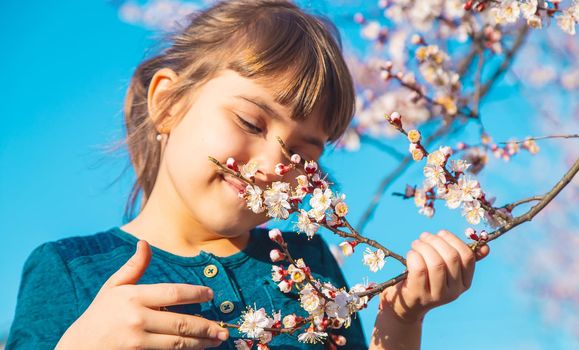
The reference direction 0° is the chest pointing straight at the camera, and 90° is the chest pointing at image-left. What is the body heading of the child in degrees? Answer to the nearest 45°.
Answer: approximately 315°

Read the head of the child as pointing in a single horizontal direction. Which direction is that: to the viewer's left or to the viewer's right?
to the viewer's right
